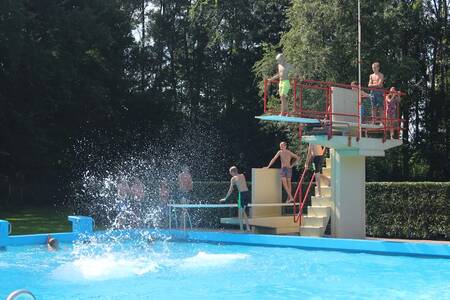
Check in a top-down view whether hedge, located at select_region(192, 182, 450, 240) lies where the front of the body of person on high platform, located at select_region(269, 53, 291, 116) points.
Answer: no

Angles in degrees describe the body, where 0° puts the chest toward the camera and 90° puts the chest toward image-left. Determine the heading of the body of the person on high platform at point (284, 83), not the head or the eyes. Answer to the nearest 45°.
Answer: approximately 90°

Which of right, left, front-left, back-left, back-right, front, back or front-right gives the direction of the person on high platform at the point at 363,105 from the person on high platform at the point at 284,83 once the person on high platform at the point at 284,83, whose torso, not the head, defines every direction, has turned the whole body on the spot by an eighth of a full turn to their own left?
back

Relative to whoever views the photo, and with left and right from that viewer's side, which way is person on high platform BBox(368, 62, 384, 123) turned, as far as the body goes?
facing the viewer and to the left of the viewer

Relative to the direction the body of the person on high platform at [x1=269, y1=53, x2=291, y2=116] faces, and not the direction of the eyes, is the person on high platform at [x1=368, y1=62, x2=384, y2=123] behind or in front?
behind

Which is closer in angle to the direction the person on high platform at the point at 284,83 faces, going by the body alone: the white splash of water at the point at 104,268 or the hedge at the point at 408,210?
the white splash of water

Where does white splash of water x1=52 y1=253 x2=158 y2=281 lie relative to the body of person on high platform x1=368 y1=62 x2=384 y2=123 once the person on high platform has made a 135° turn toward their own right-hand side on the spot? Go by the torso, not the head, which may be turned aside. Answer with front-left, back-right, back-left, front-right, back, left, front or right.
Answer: back-left

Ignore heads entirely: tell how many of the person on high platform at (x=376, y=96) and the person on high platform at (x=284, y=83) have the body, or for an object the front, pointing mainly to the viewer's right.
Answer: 0
